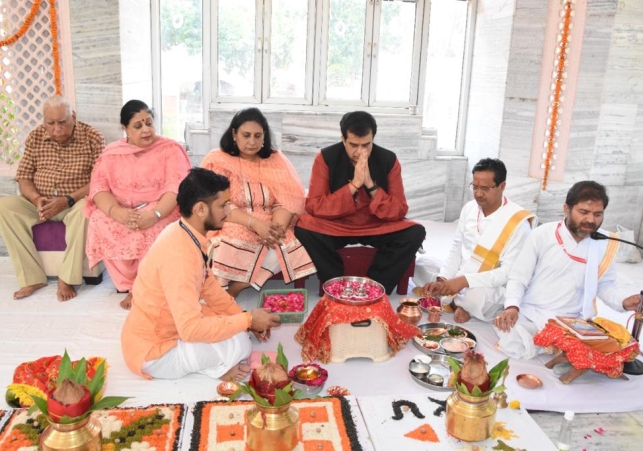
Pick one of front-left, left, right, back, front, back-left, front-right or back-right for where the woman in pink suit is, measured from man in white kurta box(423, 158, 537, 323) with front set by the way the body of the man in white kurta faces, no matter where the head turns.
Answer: front-right

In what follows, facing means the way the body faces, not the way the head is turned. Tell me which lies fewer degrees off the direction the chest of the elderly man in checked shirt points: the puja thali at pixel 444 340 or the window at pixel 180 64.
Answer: the puja thali

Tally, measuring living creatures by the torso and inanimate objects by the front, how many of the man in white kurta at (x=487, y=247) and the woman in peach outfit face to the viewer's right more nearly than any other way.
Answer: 0

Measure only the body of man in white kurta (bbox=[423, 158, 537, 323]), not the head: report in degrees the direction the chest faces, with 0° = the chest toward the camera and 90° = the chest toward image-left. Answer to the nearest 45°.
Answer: approximately 45°

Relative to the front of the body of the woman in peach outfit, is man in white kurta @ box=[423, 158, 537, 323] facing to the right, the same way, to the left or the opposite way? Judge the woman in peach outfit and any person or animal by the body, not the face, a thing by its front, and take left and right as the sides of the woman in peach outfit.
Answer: to the right

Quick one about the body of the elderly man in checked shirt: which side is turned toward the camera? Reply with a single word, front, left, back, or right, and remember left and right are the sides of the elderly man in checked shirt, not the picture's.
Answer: front

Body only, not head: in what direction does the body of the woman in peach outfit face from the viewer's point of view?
toward the camera

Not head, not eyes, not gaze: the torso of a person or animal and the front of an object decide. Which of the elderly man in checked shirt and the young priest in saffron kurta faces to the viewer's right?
the young priest in saffron kurta

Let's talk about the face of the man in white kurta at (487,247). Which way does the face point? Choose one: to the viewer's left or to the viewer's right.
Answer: to the viewer's left

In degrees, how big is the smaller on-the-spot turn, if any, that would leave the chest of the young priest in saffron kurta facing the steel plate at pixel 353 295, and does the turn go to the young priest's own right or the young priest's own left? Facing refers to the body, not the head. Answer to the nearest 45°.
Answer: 0° — they already face it

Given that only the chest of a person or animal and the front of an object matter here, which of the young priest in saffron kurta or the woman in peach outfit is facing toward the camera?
the woman in peach outfit

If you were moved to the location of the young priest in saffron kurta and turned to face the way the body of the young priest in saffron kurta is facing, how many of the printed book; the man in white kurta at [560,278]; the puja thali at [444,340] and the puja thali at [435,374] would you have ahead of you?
4

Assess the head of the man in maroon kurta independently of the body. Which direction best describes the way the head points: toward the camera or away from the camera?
toward the camera

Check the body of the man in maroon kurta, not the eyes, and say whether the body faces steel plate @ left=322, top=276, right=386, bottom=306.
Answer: yes

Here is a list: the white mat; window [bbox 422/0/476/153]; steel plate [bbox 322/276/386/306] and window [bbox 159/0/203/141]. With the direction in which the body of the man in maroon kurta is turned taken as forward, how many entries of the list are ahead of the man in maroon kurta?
2

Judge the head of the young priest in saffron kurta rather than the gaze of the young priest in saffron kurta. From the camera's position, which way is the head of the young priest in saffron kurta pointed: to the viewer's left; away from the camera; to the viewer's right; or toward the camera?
to the viewer's right

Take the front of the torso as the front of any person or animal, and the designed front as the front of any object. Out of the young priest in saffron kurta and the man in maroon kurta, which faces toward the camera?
the man in maroon kurta

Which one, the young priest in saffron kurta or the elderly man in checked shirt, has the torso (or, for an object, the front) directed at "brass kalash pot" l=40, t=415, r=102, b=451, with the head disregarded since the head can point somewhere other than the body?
the elderly man in checked shirt

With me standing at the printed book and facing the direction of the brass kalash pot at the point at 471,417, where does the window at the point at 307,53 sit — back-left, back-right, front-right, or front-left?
back-right

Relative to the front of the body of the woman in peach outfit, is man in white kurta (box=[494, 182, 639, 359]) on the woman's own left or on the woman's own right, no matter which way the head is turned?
on the woman's own left

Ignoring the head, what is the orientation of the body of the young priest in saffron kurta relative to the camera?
to the viewer's right

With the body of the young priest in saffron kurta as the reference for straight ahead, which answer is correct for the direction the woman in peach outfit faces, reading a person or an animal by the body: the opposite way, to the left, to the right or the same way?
to the right

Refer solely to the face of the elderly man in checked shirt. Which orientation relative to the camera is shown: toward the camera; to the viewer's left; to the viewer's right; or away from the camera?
toward the camera
